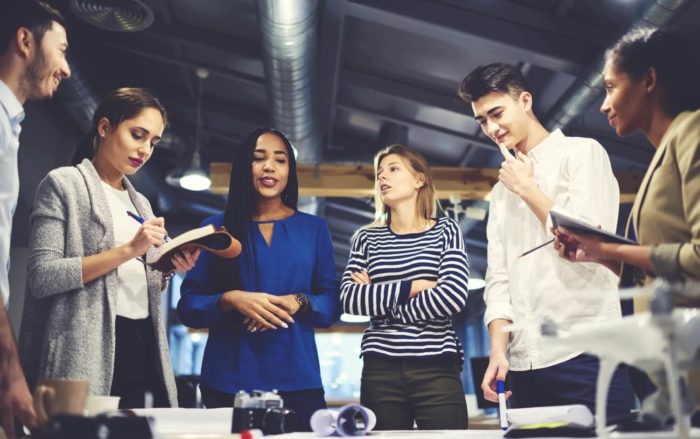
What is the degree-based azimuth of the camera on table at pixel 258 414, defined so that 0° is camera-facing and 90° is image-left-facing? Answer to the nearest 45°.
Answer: approximately 315°

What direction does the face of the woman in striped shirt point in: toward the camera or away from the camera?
toward the camera

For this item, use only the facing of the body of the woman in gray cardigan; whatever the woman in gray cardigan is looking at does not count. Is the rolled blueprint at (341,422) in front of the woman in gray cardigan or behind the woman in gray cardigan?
in front

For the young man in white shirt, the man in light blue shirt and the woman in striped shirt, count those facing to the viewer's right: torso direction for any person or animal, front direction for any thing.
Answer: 1

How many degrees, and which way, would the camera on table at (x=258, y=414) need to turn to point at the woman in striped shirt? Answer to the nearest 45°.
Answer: approximately 90° to its left

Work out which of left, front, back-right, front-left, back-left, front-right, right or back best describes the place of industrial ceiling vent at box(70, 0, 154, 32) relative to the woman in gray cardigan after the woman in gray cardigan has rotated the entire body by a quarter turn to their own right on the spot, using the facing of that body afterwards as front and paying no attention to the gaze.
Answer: back-right

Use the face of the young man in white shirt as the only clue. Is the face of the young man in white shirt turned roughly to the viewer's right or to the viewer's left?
to the viewer's left

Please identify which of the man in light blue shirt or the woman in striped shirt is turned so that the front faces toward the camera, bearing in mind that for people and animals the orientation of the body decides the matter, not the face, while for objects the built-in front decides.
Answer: the woman in striped shirt

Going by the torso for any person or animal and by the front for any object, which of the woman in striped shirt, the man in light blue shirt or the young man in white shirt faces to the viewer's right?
the man in light blue shirt

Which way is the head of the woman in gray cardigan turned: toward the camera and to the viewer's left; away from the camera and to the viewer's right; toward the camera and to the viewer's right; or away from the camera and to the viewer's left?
toward the camera and to the viewer's right

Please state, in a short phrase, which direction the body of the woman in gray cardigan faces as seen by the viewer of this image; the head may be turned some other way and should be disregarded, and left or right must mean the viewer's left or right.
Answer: facing the viewer and to the right of the viewer

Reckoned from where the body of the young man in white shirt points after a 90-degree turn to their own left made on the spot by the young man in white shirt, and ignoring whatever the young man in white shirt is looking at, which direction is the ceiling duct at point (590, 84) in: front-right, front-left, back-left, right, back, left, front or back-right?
back-left

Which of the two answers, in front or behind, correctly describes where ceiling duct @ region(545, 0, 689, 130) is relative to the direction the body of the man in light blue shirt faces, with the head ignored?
in front

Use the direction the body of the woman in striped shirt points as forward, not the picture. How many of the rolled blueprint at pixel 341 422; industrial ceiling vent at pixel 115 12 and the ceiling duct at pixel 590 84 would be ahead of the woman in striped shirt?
1

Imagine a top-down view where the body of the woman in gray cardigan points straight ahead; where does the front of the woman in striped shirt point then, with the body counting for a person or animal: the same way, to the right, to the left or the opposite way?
to the right

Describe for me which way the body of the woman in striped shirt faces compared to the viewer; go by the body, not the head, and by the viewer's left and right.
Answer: facing the viewer
